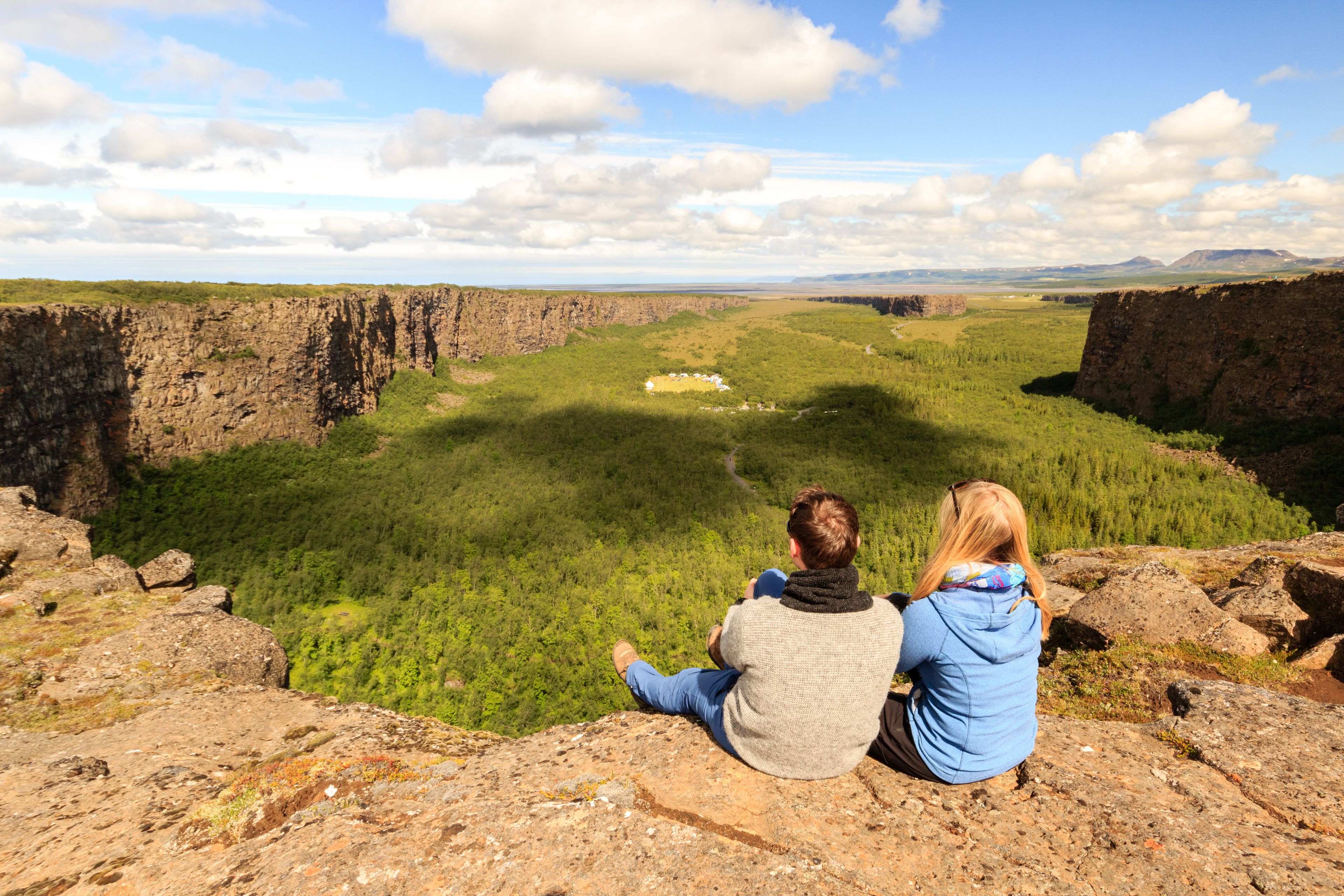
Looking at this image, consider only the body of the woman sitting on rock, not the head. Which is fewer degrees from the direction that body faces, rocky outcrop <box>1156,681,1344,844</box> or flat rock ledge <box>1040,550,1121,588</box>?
the flat rock ledge

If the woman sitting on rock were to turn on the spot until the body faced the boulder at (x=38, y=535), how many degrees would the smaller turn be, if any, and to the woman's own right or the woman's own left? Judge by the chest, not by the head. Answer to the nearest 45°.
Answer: approximately 45° to the woman's own left

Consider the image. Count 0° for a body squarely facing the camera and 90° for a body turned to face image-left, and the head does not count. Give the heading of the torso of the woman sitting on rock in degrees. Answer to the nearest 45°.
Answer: approximately 135°

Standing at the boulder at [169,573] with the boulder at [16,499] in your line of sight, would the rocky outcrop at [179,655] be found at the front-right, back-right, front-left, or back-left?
back-left

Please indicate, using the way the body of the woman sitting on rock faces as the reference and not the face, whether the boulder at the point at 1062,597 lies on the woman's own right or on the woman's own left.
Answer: on the woman's own right

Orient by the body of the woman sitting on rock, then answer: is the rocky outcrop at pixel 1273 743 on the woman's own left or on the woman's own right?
on the woman's own right

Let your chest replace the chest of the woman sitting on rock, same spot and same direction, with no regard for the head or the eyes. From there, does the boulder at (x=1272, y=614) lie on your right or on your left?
on your right

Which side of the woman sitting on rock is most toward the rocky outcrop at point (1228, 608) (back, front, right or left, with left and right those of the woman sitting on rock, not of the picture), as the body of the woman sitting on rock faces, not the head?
right

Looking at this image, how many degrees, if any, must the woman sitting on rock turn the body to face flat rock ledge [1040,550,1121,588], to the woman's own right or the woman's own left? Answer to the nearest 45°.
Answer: approximately 45° to the woman's own right

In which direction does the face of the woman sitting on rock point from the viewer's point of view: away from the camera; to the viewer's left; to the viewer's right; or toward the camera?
away from the camera
